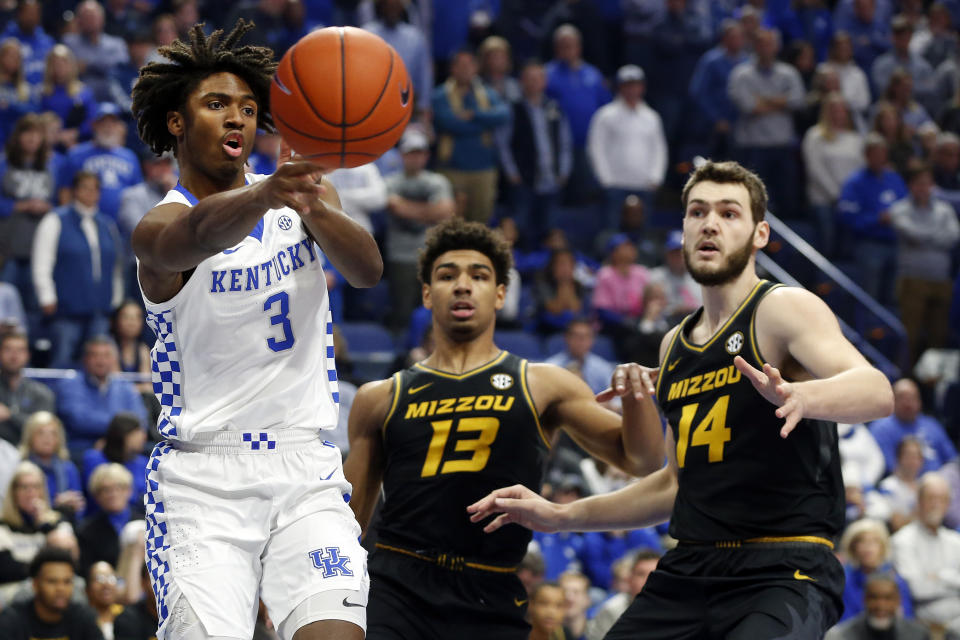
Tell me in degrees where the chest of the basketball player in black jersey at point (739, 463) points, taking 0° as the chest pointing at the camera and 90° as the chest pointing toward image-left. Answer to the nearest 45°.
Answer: approximately 45°

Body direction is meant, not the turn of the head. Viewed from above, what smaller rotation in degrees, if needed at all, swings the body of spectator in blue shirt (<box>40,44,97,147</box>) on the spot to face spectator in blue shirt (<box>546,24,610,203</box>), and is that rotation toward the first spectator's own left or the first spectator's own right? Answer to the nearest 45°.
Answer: approximately 90° to the first spectator's own left

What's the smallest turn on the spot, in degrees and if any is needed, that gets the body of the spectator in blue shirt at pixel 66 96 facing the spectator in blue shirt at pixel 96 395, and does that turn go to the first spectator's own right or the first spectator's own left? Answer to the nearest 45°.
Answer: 0° — they already face them

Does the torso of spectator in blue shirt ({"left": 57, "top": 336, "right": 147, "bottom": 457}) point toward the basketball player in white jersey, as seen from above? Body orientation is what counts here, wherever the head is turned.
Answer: yes

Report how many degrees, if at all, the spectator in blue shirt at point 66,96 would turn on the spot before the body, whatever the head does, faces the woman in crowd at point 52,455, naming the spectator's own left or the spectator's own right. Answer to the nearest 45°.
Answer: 0° — they already face them

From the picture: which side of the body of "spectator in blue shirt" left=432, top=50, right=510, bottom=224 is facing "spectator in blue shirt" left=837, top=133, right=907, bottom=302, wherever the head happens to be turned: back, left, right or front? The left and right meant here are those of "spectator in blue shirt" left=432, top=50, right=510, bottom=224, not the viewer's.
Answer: left

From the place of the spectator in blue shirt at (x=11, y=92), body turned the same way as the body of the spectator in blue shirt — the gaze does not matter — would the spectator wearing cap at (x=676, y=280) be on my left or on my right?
on my left
